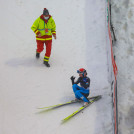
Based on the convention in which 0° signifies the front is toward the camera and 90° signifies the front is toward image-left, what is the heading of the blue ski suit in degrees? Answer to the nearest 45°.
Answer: approximately 45°

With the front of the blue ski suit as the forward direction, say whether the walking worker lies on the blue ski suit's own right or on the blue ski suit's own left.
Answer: on the blue ski suit's own right
